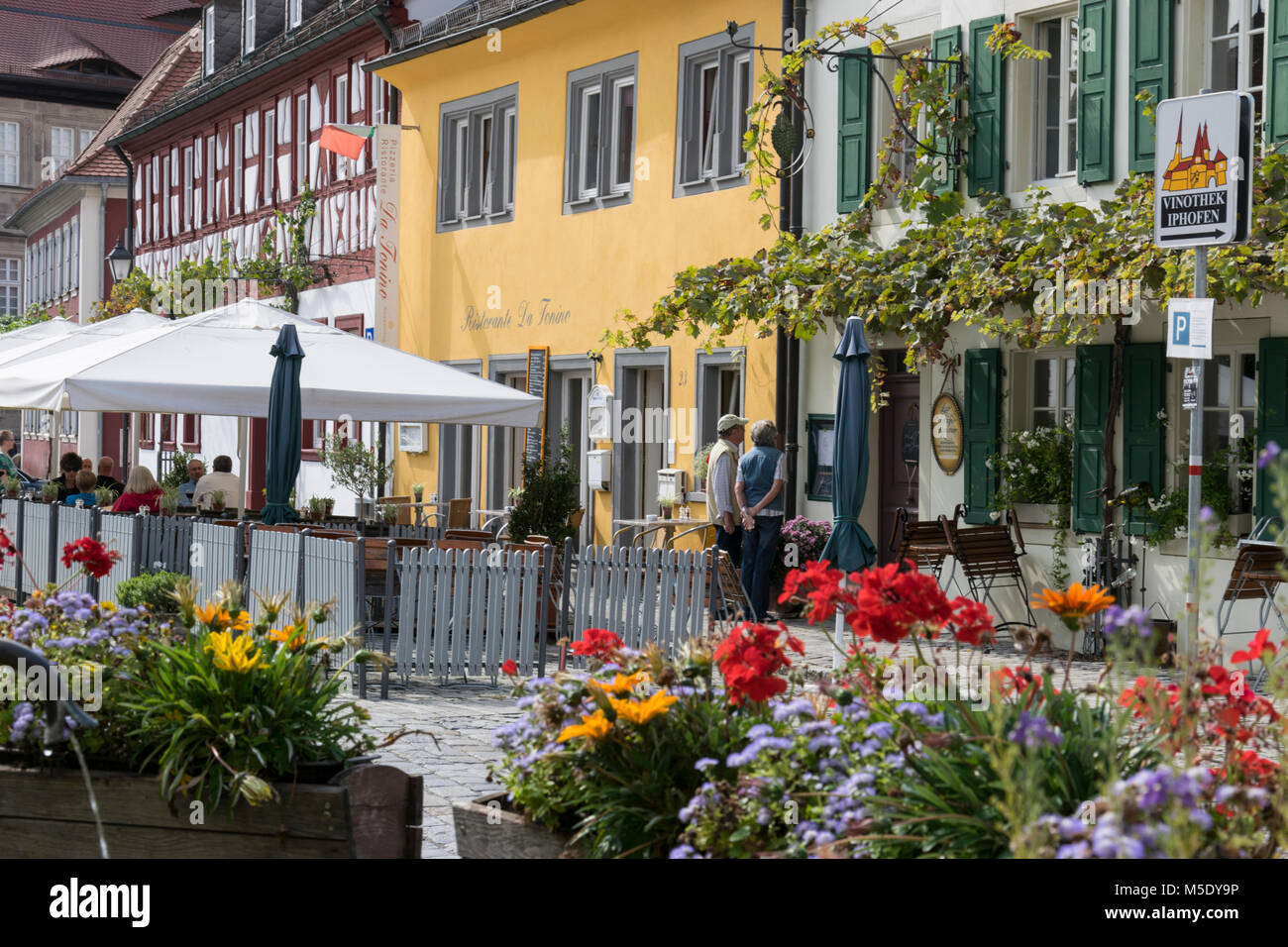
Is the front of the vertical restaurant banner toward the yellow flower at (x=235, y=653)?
yes

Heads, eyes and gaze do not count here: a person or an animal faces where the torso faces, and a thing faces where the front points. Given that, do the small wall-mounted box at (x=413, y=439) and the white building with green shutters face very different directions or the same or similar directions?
same or similar directions

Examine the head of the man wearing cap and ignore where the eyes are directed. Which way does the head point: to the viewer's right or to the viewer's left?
to the viewer's right

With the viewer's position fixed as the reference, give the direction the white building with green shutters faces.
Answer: facing the viewer and to the left of the viewer

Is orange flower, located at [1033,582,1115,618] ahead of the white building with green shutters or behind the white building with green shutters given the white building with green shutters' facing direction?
ahead

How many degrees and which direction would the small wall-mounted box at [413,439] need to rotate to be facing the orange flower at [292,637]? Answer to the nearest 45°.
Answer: approximately 45° to its left

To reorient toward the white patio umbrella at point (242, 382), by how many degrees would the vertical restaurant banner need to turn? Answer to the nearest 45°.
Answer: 0° — it already faces it

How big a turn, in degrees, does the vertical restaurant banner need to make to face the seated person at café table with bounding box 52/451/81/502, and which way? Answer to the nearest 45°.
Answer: approximately 45° to its right

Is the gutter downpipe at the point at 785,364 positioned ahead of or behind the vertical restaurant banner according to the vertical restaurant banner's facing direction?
ahead

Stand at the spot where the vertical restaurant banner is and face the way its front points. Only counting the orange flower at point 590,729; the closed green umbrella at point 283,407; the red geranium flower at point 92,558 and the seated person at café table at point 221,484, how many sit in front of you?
4

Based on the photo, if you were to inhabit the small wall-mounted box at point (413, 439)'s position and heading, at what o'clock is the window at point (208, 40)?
The window is roughly at 4 o'clock from the small wall-mounted box.

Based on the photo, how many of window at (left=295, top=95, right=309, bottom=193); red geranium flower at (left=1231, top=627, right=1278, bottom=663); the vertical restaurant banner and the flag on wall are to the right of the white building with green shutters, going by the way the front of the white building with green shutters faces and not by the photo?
3

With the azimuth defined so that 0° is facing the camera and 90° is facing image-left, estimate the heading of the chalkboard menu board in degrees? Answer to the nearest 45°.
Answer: approximately 45°

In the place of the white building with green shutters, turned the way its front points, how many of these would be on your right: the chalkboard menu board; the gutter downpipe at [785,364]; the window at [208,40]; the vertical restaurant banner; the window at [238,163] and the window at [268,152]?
6

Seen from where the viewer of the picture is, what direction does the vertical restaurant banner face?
facing the viewer

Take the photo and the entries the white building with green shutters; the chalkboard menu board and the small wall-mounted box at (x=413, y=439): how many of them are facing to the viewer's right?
0
